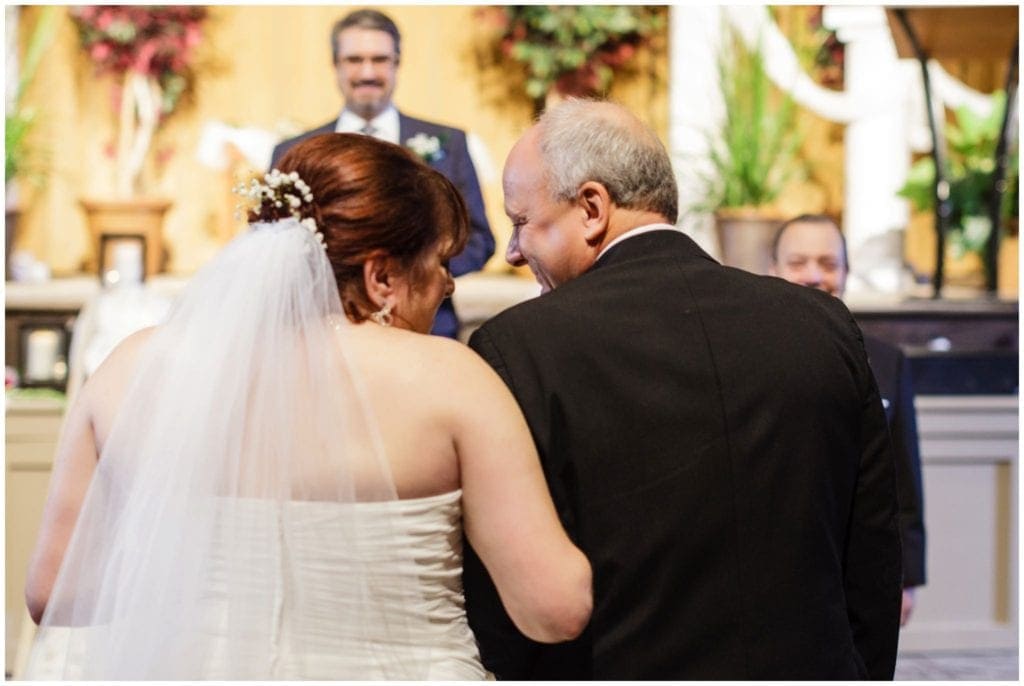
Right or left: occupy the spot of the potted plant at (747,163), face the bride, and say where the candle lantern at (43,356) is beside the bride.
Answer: right

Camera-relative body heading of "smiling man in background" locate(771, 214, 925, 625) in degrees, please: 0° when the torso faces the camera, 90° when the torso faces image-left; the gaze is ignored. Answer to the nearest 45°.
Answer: approximately 0°

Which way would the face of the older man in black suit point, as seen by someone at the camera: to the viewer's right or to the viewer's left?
to the viewer's left

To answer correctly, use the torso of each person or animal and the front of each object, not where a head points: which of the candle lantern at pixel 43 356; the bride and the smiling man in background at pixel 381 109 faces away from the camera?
the bride

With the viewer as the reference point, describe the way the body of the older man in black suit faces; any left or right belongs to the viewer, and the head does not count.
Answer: facing away from the viewer

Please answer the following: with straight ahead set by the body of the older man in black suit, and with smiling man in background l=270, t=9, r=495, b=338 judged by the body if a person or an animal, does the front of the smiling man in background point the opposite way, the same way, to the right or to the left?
the opposite way

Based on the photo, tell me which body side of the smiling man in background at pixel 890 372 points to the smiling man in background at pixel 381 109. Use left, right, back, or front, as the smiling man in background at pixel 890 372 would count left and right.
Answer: right

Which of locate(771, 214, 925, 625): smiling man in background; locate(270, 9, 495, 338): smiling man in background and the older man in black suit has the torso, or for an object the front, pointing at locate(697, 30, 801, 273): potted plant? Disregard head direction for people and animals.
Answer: the older man in black suit

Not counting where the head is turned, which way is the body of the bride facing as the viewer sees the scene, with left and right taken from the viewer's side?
facing away from the viewer

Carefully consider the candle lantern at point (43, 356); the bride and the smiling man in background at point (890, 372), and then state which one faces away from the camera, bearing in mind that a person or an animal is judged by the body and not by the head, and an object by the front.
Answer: the bride

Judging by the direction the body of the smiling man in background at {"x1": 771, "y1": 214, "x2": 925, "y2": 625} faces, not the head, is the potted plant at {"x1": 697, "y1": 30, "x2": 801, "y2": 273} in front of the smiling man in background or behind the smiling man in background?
behind
